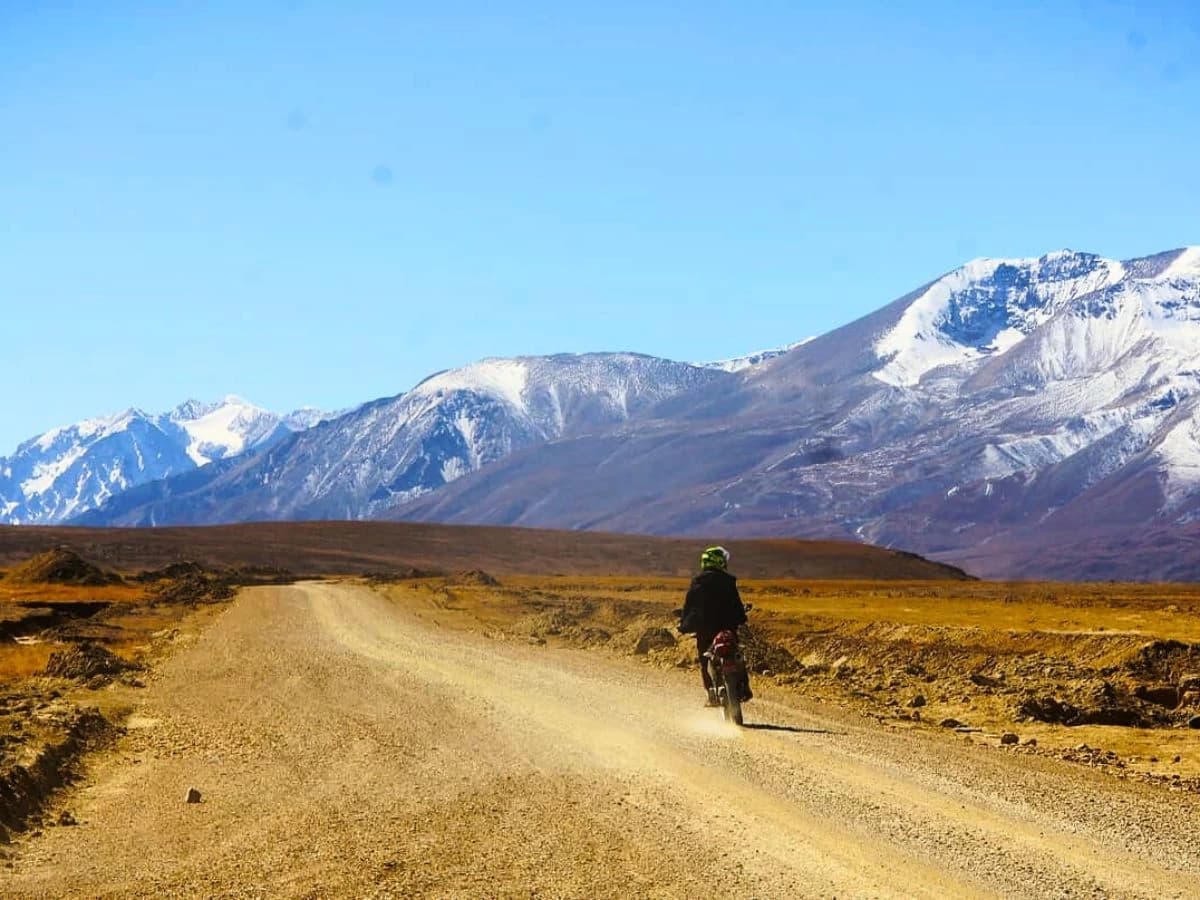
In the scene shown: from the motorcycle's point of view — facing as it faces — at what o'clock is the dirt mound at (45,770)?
The dirt mound is roughly at 8 o'clock from the motorcycle.

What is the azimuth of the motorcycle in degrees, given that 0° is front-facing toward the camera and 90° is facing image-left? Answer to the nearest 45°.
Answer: approximately 180°

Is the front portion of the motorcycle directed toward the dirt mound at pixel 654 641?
yes

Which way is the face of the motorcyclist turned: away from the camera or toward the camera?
away from the camera

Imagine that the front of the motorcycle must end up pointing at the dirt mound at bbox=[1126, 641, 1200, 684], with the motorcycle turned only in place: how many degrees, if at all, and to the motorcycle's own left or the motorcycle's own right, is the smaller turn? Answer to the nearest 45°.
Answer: approximately 45° to the motorcycle's own right

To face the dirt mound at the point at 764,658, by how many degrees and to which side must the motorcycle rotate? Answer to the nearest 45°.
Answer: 0° — it already faces it

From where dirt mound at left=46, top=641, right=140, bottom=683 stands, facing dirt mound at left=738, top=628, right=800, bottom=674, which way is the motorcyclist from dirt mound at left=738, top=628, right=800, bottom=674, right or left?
right

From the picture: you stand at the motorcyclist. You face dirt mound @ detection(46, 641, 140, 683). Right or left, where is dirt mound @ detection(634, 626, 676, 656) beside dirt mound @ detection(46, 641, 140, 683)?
right
